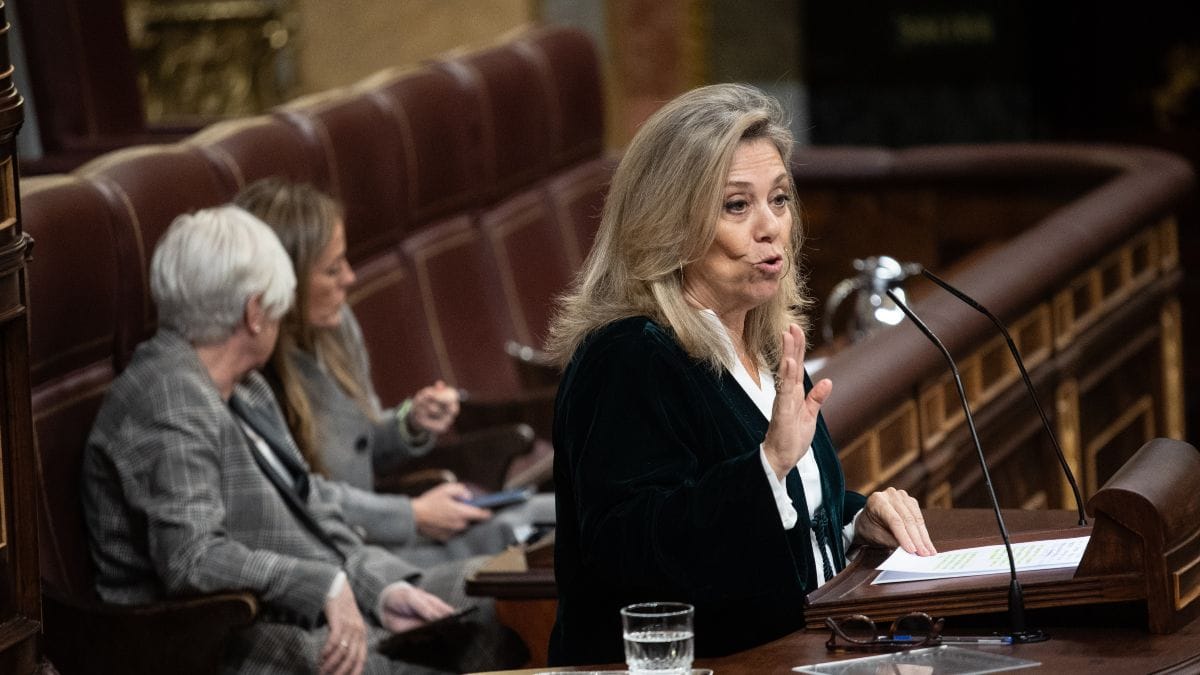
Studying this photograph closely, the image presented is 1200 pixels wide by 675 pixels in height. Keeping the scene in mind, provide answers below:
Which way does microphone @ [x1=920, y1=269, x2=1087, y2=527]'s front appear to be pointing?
to the viewer's left

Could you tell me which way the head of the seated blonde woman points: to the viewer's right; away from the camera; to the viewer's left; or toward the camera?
to the viewer's right

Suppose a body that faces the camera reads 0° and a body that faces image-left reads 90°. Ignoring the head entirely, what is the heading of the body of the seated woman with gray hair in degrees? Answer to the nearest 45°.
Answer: approximately 270°

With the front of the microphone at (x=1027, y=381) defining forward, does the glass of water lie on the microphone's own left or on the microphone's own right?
on the microphone's own left

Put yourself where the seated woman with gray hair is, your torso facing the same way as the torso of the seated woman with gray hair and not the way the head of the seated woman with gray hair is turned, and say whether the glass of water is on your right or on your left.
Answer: on your right

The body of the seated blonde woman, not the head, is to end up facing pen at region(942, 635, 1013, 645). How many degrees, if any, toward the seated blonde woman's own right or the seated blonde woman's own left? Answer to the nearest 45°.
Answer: approximately 90° to the seated blonde woman's own right

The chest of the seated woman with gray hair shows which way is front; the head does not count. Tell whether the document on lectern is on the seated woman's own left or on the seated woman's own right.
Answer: on the seated woman's own right

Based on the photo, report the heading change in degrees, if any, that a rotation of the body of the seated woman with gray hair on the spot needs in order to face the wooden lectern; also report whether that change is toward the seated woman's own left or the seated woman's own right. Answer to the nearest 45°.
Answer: approximately 45° to the seated woman's own right

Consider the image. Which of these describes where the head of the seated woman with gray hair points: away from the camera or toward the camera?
away from the camera

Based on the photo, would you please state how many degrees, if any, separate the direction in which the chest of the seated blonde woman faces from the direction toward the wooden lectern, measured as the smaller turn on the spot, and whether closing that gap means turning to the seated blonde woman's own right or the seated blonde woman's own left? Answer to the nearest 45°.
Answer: approximately 45° to the seated blonde woman's own right

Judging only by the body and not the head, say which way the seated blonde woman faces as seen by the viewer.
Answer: to the viewer's right
